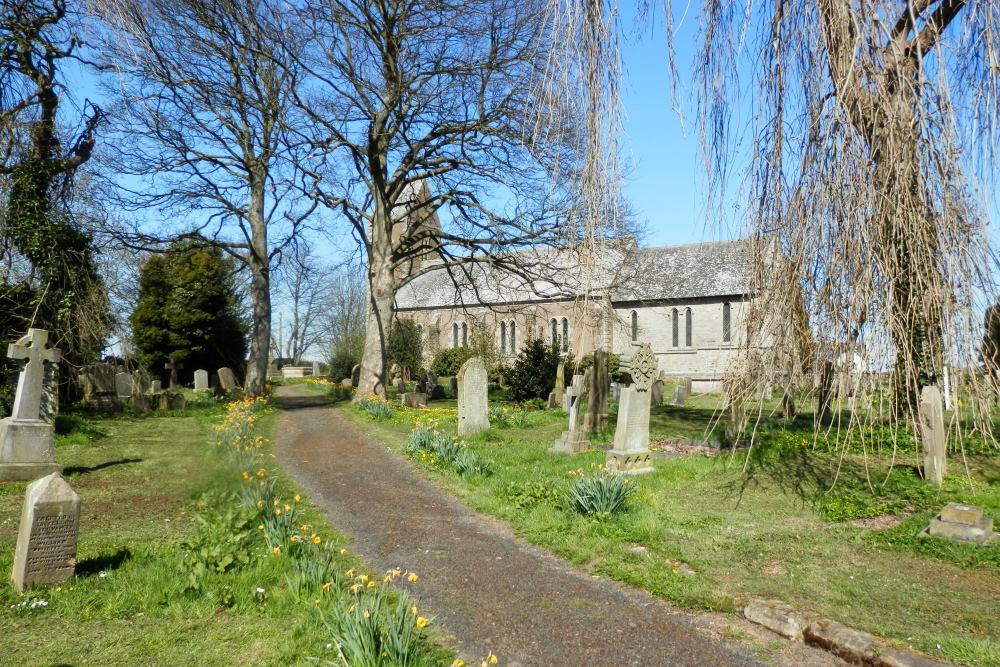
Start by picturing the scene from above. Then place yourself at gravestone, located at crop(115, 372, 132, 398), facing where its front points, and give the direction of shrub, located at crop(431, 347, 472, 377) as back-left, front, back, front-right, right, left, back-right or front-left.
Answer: back-left

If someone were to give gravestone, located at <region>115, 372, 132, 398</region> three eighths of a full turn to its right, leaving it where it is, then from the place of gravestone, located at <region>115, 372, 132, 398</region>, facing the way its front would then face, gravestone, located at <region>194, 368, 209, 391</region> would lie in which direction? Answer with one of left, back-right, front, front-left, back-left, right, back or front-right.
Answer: right

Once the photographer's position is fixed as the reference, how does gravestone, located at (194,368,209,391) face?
facing the viewer

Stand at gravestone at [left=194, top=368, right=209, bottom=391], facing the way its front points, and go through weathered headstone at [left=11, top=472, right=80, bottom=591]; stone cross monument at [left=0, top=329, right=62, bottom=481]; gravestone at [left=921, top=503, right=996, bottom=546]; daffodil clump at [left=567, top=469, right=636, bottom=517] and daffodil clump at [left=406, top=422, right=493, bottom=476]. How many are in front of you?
5

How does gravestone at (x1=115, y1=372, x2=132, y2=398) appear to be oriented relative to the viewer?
toward the camera

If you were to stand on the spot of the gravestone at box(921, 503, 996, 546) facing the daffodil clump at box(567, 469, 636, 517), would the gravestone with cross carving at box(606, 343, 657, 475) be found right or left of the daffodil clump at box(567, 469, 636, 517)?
right

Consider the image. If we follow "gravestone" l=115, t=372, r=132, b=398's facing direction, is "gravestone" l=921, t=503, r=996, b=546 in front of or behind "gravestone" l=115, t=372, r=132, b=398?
in front

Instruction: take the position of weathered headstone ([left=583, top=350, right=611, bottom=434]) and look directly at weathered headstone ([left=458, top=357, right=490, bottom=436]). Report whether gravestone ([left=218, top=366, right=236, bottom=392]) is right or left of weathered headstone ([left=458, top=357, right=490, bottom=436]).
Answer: right

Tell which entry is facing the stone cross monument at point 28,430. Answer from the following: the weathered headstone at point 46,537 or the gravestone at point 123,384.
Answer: the gravestone

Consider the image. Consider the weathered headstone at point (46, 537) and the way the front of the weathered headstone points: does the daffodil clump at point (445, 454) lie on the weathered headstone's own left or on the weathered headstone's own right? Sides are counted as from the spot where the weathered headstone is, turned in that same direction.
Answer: on the weathered headstone's own left

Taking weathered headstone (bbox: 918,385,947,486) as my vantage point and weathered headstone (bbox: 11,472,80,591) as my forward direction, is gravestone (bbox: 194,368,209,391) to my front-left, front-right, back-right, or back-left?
front-right

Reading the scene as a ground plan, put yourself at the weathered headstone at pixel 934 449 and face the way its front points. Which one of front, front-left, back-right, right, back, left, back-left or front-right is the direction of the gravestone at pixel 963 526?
front-left

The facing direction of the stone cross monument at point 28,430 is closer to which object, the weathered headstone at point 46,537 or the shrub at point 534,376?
the weathered headstone

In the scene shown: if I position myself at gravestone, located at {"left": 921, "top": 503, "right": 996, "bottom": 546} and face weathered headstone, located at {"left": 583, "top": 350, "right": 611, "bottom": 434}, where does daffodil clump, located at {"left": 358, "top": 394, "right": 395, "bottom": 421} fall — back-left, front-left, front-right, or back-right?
front-left
